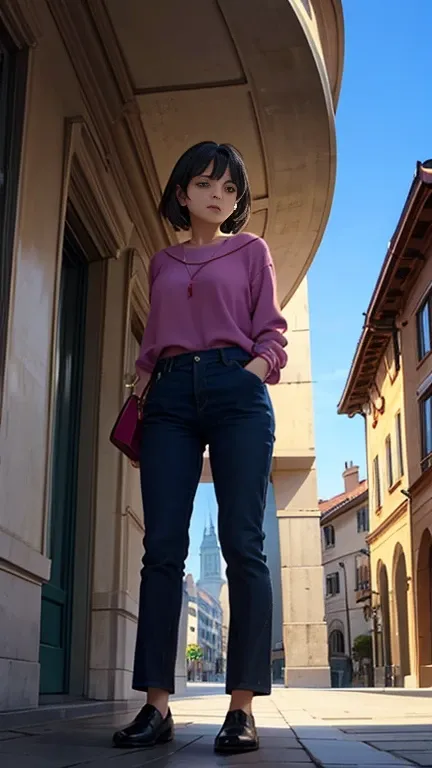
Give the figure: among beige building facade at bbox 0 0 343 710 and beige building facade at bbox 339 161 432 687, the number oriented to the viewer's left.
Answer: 1

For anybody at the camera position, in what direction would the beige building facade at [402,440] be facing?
facing to the left of the viewer

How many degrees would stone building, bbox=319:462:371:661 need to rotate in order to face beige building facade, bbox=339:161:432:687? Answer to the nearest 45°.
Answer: approximately 45° to its left

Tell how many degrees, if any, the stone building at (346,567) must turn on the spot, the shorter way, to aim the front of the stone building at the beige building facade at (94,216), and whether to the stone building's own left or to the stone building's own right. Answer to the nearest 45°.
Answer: approximately 45° to the stone building's own left

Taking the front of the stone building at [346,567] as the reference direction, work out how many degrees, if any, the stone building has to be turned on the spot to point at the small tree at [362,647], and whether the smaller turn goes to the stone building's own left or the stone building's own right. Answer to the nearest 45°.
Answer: approximately 45° to the stone building's own left

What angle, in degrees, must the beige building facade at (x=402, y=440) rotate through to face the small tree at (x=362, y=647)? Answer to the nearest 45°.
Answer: approximately 90° to its right

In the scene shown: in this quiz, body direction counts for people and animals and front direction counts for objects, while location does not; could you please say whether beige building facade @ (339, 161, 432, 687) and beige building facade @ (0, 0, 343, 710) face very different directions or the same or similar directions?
very different directions

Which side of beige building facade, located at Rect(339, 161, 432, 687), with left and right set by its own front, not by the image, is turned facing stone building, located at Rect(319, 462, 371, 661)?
right

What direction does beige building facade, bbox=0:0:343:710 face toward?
to the viewer's right

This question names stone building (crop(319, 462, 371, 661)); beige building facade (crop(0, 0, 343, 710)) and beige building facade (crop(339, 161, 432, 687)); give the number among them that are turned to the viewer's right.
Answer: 1

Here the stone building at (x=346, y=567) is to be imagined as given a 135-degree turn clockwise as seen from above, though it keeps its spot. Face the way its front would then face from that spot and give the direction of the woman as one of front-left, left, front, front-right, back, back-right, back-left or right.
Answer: back

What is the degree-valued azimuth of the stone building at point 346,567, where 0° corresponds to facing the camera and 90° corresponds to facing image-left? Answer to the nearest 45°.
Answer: approximately 45°
